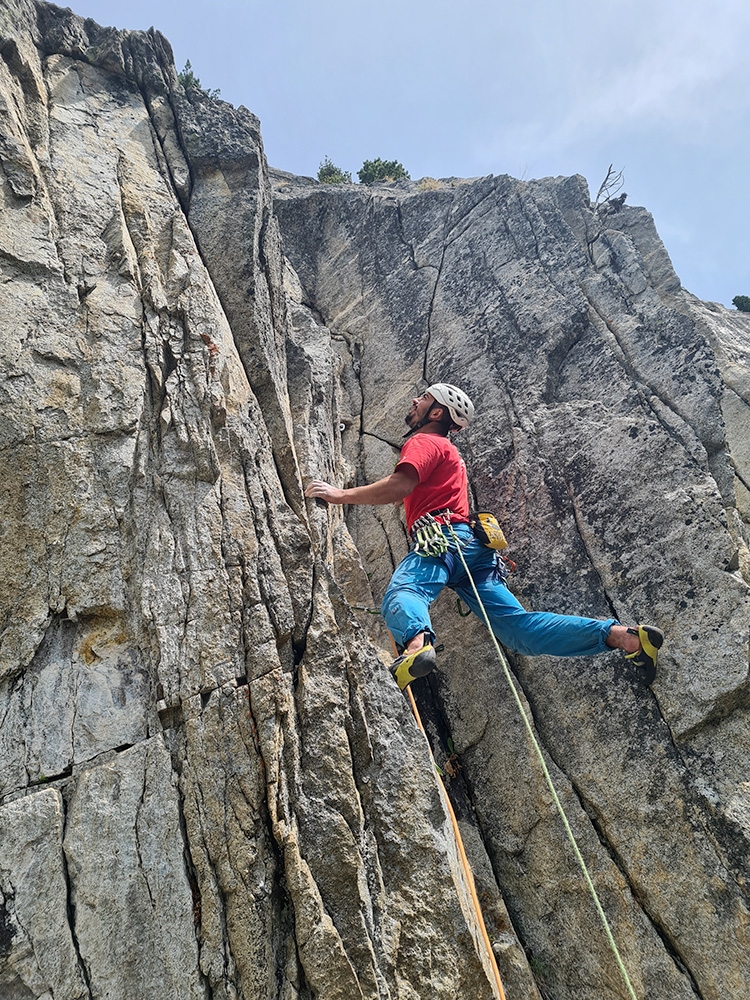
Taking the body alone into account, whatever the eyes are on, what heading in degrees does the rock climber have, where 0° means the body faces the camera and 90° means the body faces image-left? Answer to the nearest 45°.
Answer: approximately 90°

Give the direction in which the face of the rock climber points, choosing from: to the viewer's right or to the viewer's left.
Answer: to the viewer's left
